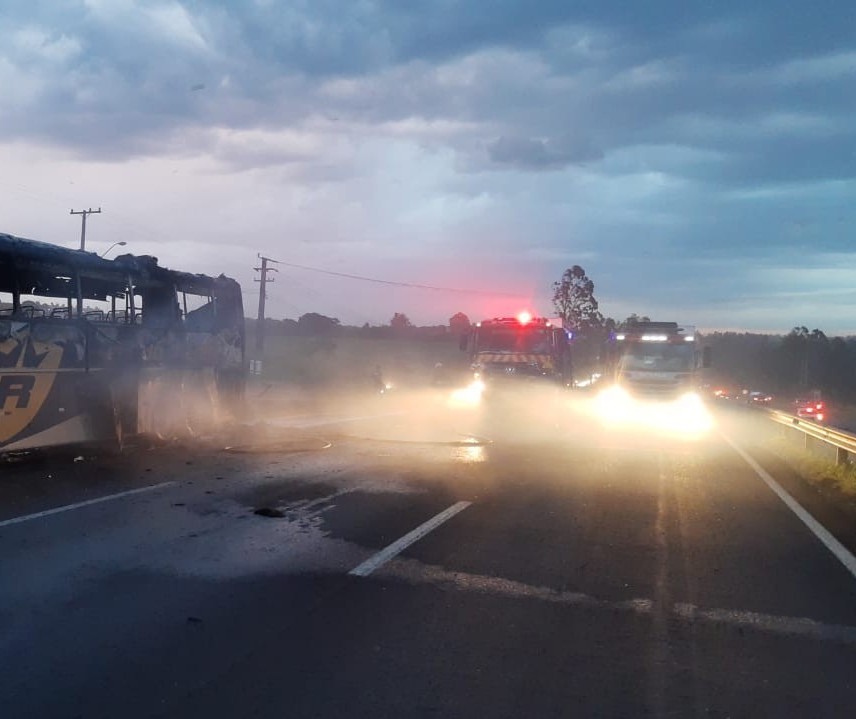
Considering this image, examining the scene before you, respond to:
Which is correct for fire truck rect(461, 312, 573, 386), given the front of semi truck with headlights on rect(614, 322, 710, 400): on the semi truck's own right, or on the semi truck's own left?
on the semi truck's own right

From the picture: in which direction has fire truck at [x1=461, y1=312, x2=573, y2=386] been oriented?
toward the camera

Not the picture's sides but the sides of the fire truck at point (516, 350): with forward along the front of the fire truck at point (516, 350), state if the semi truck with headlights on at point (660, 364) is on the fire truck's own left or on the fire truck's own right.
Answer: on the fire truck's own left

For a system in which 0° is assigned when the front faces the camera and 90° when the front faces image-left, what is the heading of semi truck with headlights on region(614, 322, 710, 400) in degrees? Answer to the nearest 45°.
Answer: approximately 0°

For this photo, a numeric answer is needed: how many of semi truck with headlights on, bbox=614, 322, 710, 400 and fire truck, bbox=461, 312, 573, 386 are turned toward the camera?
2

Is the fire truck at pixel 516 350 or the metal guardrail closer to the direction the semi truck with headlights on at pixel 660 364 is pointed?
the metal guardrail

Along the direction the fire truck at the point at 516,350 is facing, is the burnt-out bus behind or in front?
in front
